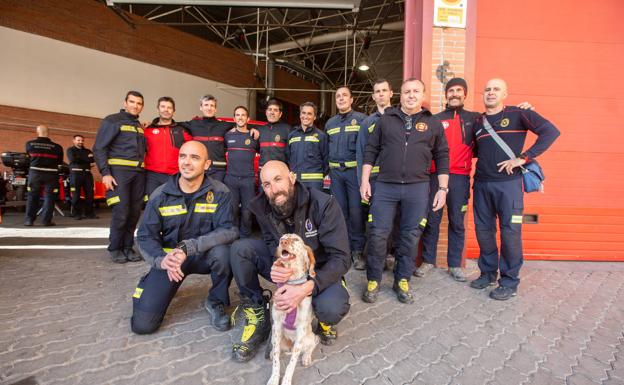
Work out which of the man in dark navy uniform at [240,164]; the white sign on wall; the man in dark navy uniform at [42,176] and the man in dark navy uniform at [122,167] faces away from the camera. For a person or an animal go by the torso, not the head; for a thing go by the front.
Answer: the man in dark navy uniform at [42,176]

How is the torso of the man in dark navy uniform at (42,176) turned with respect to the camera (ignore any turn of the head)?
away from the camera

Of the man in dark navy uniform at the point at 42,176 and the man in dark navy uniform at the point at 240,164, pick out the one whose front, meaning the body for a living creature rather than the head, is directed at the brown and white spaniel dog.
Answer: the man in dark navy uniform at the point at 240,164

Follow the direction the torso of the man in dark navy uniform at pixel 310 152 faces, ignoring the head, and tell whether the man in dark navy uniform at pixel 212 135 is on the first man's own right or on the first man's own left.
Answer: on the first man's own right

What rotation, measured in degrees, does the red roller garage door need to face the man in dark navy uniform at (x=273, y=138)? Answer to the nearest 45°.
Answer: approximately 45° to its right

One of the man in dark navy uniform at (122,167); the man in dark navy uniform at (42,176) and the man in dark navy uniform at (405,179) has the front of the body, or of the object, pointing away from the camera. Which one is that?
the man in dark navy uniform at (42,176)

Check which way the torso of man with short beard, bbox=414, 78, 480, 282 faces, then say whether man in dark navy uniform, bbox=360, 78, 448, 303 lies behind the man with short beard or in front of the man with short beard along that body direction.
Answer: in front

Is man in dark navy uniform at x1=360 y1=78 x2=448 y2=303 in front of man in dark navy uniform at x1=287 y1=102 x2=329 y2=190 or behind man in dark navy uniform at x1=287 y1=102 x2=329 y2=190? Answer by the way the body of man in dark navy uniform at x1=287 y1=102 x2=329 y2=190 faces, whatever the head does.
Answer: in front

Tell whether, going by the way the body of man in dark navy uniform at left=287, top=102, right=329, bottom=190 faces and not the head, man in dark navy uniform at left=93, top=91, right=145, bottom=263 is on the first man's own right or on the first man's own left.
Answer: on the first man's own right

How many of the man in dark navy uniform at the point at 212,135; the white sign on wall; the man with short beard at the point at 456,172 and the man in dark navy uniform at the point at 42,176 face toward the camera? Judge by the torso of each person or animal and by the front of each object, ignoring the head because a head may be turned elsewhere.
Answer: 3

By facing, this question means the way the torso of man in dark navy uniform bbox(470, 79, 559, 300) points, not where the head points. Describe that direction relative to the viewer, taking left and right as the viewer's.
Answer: facing the viewer and to the left of the viewer

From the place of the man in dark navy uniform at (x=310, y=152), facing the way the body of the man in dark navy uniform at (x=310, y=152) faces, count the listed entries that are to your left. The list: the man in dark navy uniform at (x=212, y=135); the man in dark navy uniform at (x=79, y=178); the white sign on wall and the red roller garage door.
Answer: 2

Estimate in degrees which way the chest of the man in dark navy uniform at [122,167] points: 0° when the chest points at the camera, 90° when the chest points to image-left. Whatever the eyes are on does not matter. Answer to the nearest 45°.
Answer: approximately 315°

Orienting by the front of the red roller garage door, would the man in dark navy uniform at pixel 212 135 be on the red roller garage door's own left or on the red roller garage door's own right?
on the red roller garage door's own right
